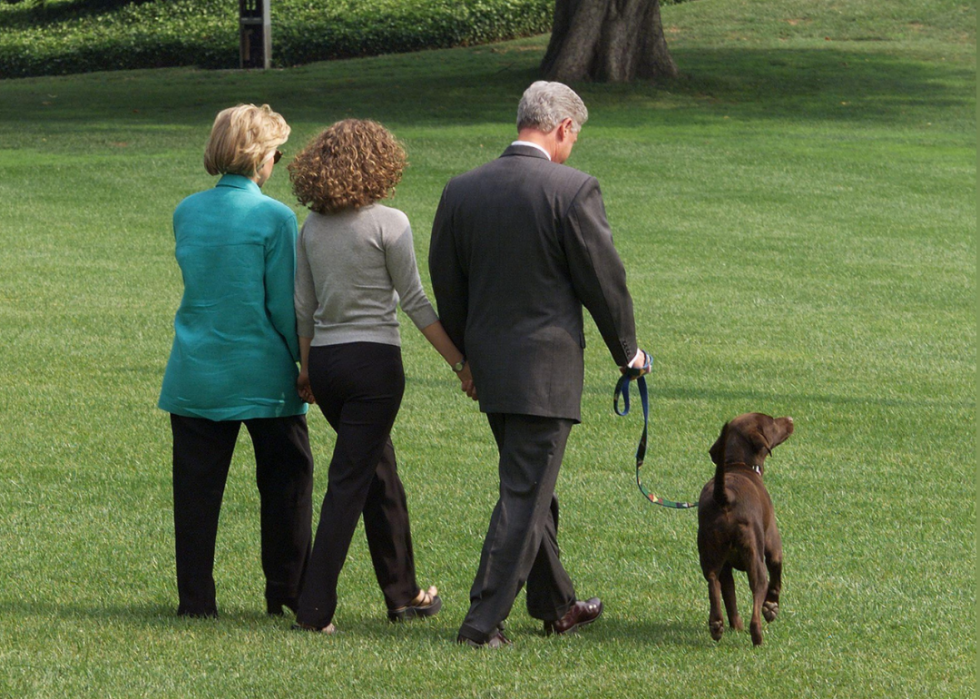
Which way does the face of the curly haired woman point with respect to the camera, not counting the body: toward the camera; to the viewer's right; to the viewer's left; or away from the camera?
away from the camera

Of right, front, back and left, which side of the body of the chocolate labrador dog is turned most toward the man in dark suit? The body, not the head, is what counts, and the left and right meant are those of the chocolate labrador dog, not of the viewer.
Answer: left

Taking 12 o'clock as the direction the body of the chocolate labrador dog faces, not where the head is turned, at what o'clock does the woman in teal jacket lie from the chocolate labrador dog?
The woman in teal jacket is roughly at 9 o'clock from the chocolate labrador dog.

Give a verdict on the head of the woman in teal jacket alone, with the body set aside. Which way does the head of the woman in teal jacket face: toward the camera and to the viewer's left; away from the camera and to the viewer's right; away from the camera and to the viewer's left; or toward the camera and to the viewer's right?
away from the camera and to the viewer's right

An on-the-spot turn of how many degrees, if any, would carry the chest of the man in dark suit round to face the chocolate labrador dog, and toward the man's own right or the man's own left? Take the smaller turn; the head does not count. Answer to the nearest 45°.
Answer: approximately 45° to the man's own right

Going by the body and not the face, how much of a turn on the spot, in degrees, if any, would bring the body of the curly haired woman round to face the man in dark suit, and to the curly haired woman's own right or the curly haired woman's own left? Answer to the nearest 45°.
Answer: approximately 45° to the curly haired woman's own right

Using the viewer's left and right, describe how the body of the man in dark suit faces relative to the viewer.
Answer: facing away from the viewer and to the right of the viewer

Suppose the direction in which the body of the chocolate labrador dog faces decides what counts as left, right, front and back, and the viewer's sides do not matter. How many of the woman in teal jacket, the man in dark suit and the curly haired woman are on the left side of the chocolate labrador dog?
3

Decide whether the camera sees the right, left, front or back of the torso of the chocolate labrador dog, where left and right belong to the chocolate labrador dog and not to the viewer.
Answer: back
